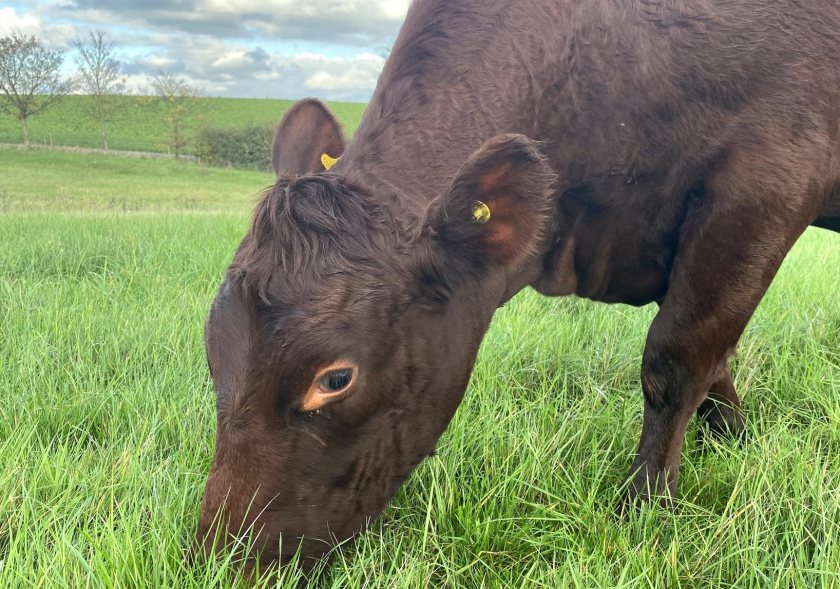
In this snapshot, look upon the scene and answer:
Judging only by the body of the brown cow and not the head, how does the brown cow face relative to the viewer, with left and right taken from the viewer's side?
facing the viewer and to the left of the viewer
